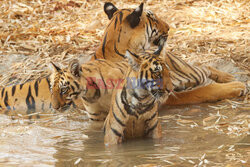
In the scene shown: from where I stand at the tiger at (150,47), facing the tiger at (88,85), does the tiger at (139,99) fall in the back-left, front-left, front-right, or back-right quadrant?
front-left

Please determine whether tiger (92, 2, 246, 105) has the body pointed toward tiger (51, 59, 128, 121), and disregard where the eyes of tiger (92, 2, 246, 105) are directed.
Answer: no

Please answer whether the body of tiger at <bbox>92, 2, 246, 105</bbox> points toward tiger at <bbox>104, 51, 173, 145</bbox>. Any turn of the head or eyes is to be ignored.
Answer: no
